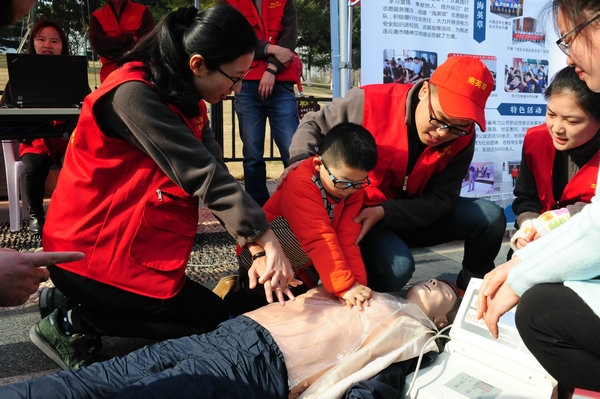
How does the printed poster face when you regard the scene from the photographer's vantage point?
facing the viewer

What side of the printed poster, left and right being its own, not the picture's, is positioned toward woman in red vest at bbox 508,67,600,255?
front

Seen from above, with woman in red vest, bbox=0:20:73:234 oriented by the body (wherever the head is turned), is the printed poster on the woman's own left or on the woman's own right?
on the woman's own left

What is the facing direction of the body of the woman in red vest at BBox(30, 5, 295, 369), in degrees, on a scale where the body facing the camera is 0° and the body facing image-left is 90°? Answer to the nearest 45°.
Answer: approximately 270°

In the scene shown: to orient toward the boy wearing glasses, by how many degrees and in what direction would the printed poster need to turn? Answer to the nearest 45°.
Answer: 0° — it already faces them

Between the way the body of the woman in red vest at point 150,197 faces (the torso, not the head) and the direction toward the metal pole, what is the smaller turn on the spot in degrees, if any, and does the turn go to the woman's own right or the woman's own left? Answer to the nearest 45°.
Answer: approximately 45° to the woman's own left

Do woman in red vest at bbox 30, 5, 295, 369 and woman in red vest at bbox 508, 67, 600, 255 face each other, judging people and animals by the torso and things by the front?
yes

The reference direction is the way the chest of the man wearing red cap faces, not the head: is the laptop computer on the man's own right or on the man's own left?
on the man's own right

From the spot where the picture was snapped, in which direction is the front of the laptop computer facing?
facing away from the viewer

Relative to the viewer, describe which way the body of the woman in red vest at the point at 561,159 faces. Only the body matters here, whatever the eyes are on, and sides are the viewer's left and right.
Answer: facing the viewer and to the left of the viewer

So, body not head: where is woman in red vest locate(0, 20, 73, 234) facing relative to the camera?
toward the camera

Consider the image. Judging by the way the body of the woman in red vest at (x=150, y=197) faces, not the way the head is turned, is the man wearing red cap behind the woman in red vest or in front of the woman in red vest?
in front
